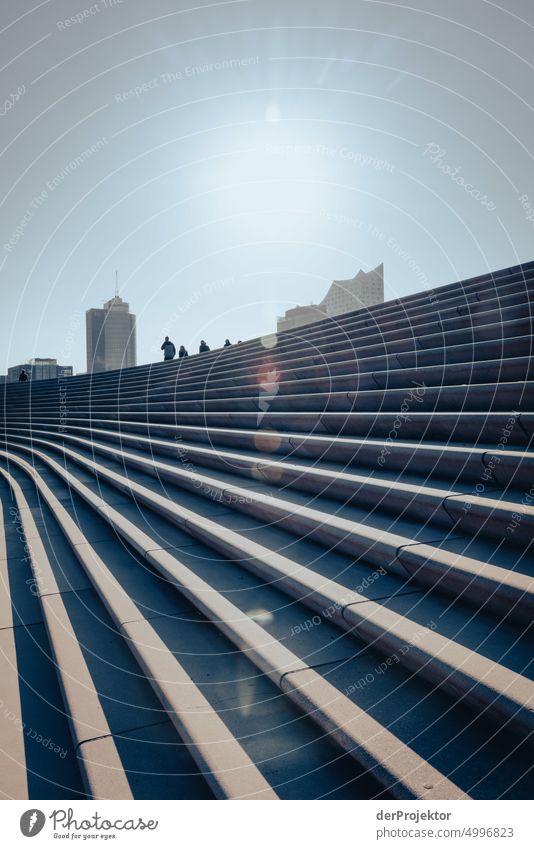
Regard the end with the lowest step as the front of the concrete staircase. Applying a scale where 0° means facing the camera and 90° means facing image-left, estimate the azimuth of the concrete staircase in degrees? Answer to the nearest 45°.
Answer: approximately 45°
